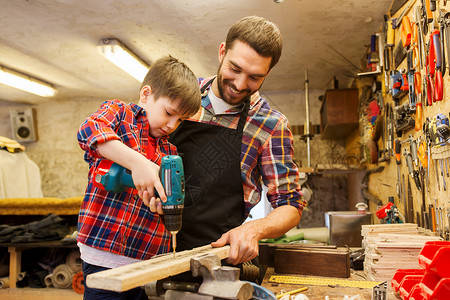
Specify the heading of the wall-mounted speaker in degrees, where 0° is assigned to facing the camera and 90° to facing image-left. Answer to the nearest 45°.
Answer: approximately 0°

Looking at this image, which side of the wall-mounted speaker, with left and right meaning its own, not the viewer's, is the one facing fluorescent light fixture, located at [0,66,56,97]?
front

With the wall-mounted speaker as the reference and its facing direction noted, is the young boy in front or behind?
in front

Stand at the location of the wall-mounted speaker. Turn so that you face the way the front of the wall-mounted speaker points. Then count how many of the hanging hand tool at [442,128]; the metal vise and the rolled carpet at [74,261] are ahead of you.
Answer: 3

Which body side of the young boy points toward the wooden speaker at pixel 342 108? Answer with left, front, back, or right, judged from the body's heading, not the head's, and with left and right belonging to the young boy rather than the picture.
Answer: left

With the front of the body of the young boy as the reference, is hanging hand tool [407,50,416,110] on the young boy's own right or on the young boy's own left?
on the young boy's own left

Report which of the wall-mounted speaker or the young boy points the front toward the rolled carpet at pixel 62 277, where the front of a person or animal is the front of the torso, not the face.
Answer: the wall-mounted speaker

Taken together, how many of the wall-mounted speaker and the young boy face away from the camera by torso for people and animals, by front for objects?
0

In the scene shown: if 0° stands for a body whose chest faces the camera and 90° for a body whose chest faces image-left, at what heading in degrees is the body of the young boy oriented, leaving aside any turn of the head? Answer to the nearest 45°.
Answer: approximately 315°
